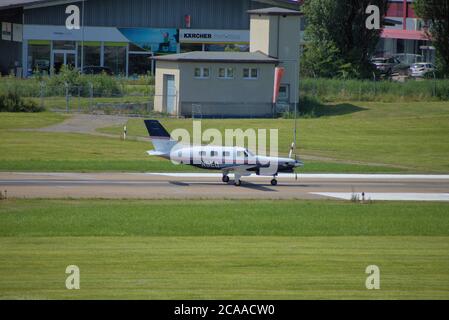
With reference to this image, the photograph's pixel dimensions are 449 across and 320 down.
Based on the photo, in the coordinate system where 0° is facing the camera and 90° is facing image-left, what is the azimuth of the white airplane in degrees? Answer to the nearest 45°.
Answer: approximately 270°
